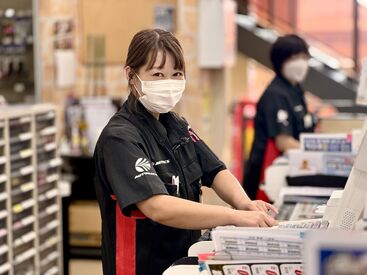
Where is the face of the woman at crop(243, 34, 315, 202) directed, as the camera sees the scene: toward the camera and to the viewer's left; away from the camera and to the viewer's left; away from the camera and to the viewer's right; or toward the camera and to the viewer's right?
toward the camera and to the viewer's right

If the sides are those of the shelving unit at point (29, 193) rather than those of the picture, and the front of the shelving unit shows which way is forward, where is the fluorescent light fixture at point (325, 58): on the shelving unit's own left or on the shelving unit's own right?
on the shelving unit's own left

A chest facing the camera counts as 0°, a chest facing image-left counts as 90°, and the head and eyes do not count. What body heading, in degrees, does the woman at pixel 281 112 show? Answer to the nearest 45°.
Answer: approximately 315°

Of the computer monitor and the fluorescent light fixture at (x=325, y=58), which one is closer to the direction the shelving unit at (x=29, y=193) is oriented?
the computer monitor

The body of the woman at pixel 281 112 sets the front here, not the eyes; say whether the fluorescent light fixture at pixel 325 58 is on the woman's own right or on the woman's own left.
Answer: on the woman's own left
